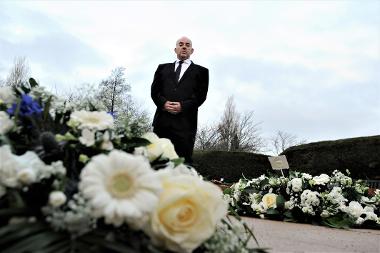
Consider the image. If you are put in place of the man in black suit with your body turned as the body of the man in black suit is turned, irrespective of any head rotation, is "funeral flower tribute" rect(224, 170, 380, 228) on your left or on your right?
on your left

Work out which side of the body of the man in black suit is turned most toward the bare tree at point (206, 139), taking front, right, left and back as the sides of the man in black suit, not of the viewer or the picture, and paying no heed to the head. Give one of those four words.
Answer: back

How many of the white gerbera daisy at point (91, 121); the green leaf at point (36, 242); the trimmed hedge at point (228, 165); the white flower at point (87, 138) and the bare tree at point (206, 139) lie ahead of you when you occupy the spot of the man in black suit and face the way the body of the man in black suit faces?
3

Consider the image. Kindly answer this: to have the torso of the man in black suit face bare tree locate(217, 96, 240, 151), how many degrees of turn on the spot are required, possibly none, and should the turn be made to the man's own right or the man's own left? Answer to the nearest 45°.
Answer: approximately 180°

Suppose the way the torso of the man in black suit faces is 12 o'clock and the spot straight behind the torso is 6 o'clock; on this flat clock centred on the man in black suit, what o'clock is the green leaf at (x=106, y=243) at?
The green leaf is roughly at 12 o'clock from the man in black suit.

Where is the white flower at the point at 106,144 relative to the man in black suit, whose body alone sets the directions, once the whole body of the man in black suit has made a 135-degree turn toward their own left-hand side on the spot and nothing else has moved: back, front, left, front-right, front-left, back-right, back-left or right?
back-right

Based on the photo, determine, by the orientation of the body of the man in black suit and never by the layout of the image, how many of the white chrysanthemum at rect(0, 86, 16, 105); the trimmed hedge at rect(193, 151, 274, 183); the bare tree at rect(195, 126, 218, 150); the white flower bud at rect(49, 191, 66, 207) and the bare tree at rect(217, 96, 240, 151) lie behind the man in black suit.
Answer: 3

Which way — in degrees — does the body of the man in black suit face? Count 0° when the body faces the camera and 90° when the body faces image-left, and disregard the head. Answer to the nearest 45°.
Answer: approximately 0°

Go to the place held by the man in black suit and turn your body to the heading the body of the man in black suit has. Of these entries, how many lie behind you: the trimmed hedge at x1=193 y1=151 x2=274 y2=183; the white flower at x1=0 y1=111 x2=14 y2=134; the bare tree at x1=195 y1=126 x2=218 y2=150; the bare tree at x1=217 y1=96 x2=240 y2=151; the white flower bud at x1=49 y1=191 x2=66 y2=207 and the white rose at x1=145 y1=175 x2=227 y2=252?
3

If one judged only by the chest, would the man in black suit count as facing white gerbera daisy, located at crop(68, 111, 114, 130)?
yes

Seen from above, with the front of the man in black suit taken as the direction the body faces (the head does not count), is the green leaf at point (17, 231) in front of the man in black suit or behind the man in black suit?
in front

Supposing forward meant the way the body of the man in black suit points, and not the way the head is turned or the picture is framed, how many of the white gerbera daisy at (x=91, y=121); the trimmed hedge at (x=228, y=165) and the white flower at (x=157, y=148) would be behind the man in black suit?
1

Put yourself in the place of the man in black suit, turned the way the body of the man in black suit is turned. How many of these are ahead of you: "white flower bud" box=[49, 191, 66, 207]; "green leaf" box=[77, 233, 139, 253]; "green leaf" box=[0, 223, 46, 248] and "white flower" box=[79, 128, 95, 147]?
4

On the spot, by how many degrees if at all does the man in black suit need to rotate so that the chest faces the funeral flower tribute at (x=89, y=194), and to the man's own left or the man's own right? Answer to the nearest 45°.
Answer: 0° — they already face it

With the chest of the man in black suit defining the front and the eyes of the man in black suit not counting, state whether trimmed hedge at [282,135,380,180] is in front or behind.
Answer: behind

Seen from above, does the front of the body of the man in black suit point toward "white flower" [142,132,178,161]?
yes

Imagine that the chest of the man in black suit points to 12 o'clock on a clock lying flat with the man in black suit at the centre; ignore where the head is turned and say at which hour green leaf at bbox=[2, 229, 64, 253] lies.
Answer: The green leaf is roughly at 12 o'clock from the man in black suit.

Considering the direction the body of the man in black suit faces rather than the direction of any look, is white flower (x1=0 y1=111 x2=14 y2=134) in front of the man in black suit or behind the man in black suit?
in front
